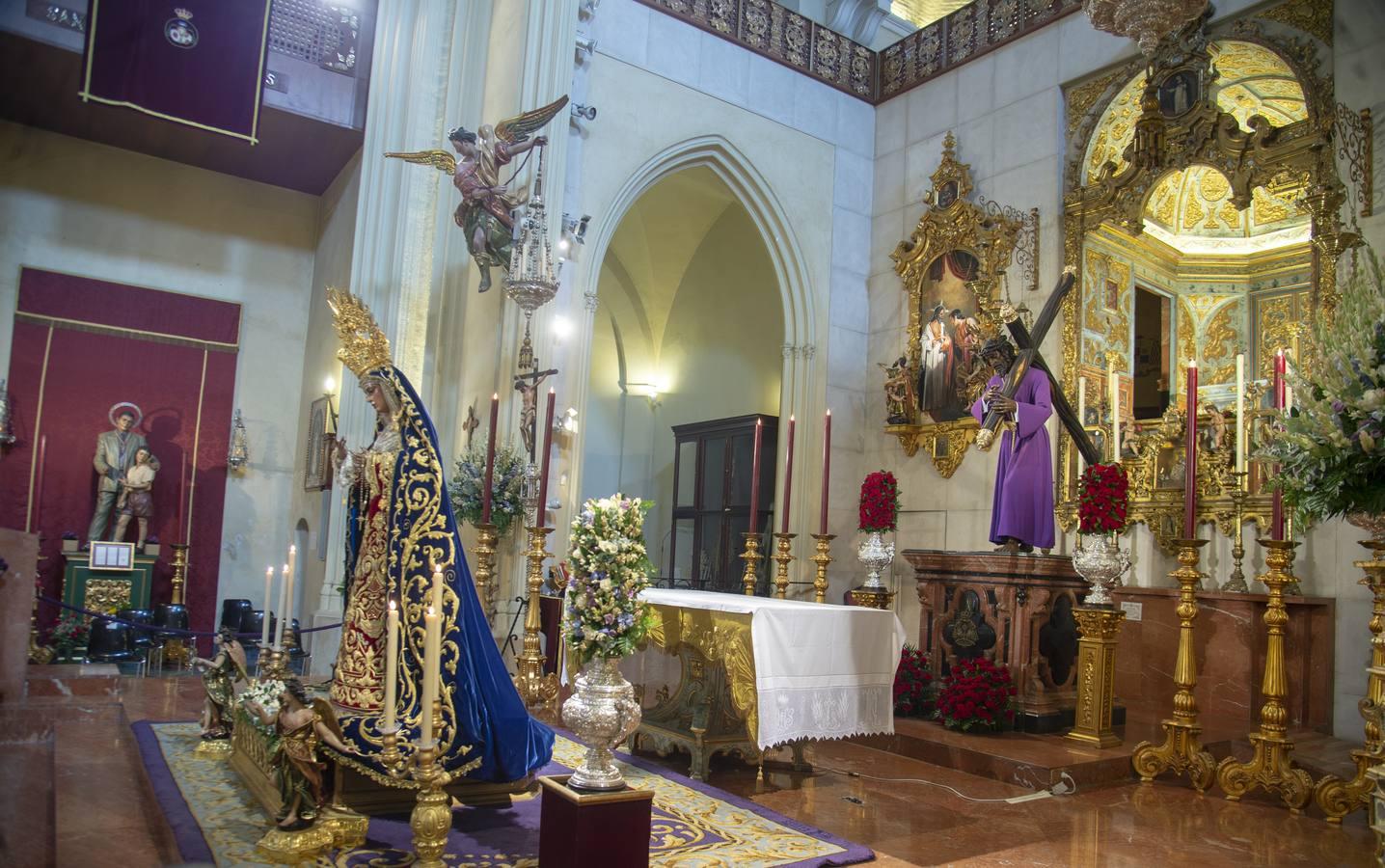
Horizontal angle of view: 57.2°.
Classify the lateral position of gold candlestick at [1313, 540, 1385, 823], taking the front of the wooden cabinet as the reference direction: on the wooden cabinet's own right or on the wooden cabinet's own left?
on the wooden cabinet's own left

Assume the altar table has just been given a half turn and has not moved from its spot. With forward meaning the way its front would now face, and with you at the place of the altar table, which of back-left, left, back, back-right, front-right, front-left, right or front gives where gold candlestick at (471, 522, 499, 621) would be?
left

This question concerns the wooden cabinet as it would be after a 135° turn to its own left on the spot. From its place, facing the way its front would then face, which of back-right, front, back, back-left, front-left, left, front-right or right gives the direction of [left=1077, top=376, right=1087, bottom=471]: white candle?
front-right

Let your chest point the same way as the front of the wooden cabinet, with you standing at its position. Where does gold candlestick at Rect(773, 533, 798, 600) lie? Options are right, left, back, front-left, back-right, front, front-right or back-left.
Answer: front-left

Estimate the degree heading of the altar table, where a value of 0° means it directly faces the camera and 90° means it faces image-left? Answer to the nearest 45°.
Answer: approximately 45°

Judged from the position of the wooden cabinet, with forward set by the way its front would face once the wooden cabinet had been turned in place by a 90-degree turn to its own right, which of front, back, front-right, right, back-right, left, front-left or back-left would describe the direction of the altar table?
back-left

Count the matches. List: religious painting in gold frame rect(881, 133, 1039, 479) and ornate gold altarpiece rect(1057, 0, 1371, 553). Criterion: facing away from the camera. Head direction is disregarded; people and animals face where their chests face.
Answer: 0

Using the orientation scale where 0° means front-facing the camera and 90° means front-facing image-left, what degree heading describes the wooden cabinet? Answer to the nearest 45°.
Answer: approximately 45°

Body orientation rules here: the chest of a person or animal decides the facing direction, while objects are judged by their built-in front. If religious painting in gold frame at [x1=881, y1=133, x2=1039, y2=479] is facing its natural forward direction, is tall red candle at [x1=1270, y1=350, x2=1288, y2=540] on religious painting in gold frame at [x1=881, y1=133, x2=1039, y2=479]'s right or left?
on its left

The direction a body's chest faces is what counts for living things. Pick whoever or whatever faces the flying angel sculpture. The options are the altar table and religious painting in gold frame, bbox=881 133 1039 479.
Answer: the religious painting in gold frame

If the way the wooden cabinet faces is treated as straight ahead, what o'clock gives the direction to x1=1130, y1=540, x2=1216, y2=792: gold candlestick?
The gold candlestick is roughly at 10 o'clock from the wooden cabinet.
